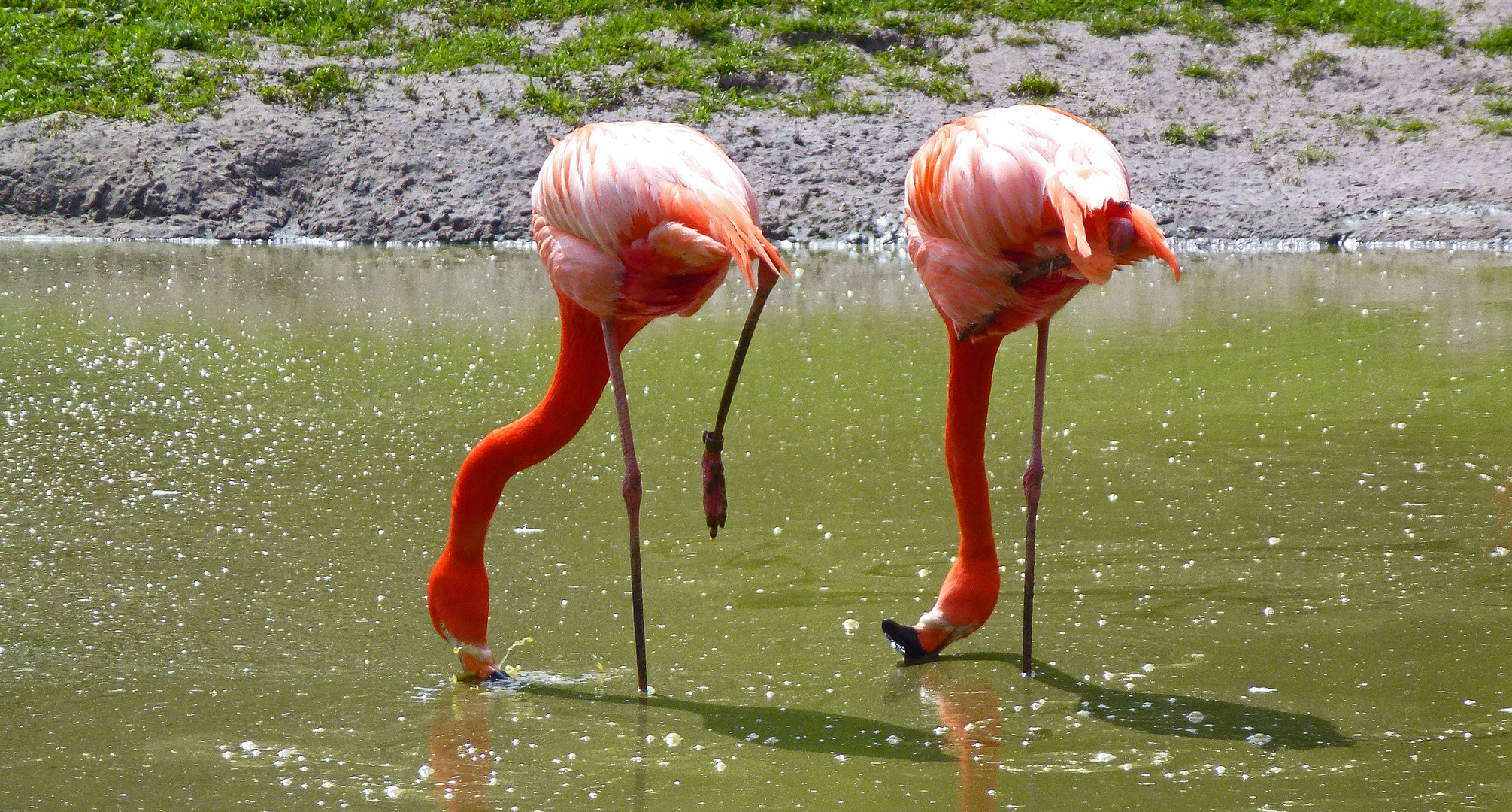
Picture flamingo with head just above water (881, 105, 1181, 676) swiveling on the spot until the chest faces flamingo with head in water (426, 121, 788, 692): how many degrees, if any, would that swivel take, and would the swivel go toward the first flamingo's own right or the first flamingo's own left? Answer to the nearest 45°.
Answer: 0° — it already faces it

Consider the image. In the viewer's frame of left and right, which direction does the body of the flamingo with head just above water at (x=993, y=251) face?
facing to the left of the viewer
